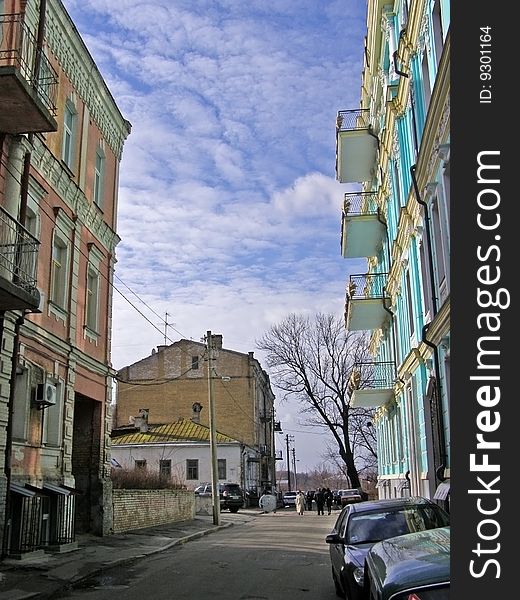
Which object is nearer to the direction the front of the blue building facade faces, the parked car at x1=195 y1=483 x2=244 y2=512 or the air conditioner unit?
the air conditioner unit

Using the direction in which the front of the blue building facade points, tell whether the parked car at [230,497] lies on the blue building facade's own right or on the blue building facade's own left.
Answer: on the blue building facade's own right

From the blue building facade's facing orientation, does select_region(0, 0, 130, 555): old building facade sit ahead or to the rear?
ahead

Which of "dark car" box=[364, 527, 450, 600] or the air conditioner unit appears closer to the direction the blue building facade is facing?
the air conditioner unit

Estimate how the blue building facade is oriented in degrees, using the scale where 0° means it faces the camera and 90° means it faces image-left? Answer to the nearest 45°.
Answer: approximately 90°

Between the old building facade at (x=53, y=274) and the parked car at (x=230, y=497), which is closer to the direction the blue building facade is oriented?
the old building facade

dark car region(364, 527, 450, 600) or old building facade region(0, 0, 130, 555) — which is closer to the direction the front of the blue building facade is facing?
the old building facade

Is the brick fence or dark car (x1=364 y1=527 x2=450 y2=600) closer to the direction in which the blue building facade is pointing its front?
the brick fence

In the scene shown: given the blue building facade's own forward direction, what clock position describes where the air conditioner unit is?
The air conditioner unit is roughly at 11 o'clock from the blue building facade.

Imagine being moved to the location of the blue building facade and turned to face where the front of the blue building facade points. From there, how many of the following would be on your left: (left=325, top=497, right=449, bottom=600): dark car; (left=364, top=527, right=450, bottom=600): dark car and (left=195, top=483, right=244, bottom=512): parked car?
2

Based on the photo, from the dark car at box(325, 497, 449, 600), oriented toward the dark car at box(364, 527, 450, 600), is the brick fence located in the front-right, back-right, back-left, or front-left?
back-right
